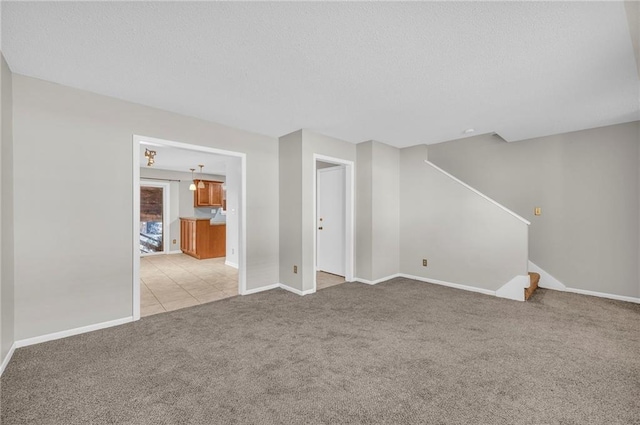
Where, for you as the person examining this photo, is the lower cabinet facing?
facing the viewer and to the left of the viewer

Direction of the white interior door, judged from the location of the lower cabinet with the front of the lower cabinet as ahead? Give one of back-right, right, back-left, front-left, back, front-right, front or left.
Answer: left
